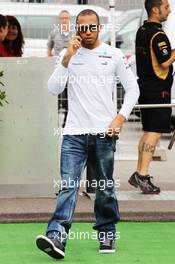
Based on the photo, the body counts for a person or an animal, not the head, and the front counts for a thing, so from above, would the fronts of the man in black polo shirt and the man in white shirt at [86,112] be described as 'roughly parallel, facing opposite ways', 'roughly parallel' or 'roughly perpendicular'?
roughly perpendicular

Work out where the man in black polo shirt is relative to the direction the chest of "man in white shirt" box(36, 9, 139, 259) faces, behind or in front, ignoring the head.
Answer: behind

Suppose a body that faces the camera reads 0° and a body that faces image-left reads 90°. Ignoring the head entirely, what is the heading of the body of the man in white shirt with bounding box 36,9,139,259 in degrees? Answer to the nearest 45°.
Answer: approximately 0°

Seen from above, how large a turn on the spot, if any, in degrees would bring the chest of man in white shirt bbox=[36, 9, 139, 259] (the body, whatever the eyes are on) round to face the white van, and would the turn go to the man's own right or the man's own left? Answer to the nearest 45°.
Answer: approximately 180°
